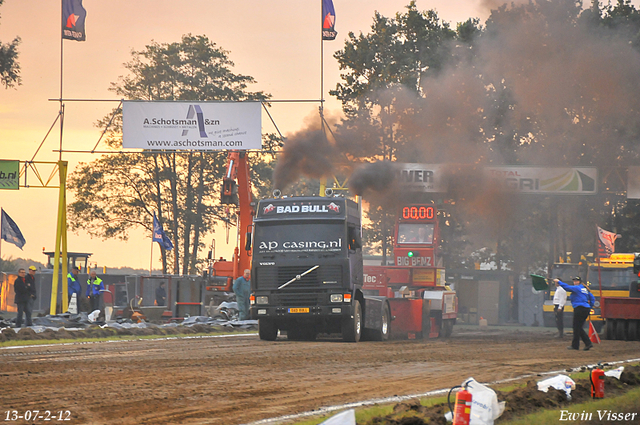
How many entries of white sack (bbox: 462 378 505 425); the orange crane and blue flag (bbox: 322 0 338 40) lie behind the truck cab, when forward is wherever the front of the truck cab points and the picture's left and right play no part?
2

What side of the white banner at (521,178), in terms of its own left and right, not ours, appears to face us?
front

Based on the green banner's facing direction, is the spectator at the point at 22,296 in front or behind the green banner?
in front

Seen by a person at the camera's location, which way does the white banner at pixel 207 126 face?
facing the viewer

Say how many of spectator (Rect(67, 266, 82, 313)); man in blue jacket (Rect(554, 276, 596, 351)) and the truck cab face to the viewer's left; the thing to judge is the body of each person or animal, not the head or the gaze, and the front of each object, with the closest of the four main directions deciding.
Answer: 1

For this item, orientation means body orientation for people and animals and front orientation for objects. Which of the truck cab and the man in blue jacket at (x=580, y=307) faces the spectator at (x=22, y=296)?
the man in blue jacket

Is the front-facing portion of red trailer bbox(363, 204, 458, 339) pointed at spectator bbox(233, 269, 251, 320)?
no

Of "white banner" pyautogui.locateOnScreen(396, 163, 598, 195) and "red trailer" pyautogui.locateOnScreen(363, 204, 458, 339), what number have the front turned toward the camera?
2

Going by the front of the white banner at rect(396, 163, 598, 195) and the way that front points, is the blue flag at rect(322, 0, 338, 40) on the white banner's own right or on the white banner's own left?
on the white banner's own right

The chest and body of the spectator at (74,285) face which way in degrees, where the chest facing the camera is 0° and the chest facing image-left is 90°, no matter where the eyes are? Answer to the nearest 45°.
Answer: approximately 315°

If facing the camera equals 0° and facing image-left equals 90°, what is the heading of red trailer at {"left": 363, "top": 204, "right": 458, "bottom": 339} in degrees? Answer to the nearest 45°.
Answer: approximately 0°

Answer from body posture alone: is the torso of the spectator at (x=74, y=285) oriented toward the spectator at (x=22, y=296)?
no

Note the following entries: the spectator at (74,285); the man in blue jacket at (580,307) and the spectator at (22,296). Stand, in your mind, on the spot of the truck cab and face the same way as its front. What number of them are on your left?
1

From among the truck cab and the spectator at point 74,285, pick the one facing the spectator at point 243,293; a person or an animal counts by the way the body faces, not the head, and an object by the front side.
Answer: the spectator at point 74,285

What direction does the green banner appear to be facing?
toward the camera

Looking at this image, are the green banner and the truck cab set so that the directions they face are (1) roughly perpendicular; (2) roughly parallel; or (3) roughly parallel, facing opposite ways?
roughly parallel
